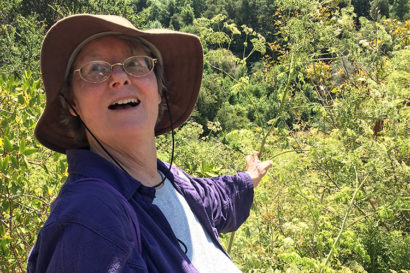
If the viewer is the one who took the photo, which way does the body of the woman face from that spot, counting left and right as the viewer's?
facing the viewer and to the right of the viewer
